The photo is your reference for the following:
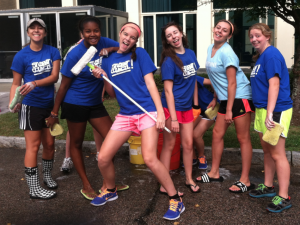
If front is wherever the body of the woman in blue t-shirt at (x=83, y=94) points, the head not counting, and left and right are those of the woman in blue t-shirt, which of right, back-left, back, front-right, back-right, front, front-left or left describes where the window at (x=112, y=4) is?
back-left

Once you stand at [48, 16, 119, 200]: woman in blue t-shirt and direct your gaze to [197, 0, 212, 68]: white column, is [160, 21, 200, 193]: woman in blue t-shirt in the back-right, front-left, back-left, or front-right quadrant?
front-right

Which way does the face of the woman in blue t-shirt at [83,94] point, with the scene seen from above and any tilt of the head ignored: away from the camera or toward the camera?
toward the camera

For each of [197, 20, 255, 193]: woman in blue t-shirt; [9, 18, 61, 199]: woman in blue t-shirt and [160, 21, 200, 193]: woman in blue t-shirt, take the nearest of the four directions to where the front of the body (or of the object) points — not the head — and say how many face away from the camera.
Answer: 0

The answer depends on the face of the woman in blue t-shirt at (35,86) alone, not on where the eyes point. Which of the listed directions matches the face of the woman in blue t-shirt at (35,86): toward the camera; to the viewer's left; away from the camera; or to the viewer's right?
toward the camera

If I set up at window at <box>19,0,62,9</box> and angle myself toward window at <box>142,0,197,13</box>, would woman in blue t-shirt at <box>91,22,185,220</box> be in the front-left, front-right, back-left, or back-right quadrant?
front-right

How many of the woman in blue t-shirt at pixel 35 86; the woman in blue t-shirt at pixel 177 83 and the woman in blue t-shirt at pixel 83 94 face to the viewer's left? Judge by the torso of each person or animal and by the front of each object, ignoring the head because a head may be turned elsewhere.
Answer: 0

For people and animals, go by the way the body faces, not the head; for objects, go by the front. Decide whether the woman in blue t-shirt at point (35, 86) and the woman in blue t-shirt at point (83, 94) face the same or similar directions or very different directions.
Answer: same or similar directions

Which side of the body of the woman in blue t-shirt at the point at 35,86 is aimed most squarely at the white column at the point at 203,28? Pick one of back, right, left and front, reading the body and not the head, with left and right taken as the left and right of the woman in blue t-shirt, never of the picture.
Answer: left

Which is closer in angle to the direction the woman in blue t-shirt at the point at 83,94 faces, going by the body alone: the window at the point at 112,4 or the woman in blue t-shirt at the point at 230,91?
the woman in blue t-shirt

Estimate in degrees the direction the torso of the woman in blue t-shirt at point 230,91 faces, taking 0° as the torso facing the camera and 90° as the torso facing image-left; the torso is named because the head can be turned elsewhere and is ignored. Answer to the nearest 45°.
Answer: approximately 45°

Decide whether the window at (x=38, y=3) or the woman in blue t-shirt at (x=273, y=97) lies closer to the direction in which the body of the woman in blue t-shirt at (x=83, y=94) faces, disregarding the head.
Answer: the woman in blue t-shirt

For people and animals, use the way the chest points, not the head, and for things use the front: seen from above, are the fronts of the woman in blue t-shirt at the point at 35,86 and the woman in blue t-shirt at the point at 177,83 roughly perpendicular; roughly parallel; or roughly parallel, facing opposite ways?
roughly parallel
